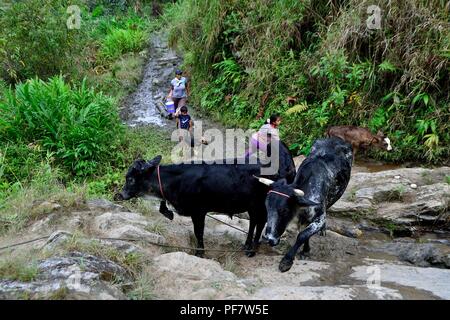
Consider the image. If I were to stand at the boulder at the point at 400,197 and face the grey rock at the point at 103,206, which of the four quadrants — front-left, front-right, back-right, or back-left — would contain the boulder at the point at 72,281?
front-left

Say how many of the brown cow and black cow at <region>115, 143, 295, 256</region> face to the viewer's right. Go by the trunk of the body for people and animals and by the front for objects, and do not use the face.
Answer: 1

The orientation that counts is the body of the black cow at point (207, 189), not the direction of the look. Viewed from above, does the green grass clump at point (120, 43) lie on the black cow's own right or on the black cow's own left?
on the black cow's own right

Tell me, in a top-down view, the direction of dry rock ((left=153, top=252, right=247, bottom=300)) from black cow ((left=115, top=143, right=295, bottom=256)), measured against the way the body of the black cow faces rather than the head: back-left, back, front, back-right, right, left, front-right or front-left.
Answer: left

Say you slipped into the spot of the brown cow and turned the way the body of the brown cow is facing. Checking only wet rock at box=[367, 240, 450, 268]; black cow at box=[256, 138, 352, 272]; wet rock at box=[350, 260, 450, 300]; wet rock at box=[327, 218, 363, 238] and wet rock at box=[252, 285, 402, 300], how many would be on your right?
5

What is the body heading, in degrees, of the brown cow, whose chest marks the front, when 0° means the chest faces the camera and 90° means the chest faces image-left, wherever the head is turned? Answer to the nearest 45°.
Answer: approximately 270°

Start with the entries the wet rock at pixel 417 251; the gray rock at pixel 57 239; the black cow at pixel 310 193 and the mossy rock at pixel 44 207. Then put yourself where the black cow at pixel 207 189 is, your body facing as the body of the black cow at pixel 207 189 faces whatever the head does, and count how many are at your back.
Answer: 2

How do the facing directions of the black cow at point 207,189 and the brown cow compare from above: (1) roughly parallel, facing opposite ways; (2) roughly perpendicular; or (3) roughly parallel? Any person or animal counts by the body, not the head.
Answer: roughly parallel, facing opposite ways

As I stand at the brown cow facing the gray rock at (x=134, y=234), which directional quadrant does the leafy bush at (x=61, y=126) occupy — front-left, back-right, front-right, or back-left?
front-right

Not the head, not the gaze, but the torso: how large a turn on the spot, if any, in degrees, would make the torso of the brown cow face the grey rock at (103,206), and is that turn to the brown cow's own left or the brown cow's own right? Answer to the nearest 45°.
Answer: approximately 135° to the brown cow's own right

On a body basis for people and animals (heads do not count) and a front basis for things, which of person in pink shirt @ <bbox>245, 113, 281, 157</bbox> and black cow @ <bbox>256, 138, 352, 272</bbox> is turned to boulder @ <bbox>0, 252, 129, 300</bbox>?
the black cow

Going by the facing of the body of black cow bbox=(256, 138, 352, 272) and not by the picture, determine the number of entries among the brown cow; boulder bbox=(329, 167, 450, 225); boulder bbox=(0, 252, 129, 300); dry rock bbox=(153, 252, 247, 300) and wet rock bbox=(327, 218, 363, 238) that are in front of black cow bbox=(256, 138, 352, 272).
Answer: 2

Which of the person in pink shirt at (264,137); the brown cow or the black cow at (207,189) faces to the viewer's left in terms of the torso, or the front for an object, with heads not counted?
the black cow

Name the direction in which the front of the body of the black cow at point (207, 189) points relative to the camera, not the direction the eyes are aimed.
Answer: to the viewer's left
